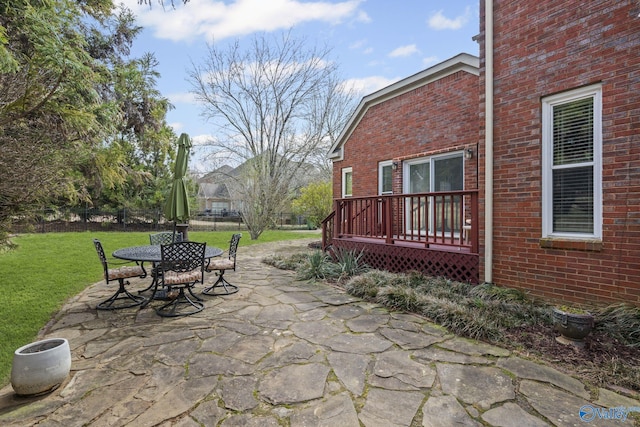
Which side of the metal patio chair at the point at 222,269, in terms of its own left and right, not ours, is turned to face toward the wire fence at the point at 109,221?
right

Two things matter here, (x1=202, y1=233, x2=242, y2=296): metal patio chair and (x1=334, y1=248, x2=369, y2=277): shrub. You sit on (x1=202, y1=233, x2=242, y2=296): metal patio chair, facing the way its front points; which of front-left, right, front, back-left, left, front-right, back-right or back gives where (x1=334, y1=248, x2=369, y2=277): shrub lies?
back

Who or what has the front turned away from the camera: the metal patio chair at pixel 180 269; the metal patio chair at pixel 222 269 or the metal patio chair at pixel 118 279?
the metal patio chair at pixel 180 269

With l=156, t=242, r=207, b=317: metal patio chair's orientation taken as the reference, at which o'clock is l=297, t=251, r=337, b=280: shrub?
The shrub is roughly at 2 o'clock from the metal patio chair.

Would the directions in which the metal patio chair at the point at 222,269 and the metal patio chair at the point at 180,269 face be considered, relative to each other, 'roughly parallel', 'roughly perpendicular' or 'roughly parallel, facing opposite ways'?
roughly perpendicular

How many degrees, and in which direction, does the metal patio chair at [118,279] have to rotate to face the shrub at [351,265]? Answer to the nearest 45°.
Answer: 0° — it already faces it

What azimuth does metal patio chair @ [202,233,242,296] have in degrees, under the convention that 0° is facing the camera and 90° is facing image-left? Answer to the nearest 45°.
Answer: approximately 90°

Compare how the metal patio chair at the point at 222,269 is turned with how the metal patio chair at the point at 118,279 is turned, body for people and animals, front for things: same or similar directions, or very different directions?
very different directions

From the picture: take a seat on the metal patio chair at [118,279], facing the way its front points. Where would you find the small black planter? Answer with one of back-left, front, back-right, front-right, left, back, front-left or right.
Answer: front-right

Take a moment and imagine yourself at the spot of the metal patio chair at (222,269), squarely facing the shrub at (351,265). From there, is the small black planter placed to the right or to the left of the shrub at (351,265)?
right

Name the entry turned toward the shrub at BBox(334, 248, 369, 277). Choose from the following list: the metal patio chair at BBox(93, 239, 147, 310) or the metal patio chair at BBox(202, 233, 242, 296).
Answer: the metal patio chair at BBox(93, 239, 147, 310)

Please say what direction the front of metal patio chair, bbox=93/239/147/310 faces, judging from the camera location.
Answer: facing to the right of the viewer

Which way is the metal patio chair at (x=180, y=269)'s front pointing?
away from the camera

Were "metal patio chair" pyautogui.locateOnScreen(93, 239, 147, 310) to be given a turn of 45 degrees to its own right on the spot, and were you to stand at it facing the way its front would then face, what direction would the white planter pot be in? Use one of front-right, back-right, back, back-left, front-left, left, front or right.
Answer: front-right

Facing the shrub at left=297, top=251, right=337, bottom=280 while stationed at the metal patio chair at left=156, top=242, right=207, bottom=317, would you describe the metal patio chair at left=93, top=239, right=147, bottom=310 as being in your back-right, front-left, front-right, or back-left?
back-left

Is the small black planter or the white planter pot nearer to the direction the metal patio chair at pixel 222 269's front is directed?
the white planter pot

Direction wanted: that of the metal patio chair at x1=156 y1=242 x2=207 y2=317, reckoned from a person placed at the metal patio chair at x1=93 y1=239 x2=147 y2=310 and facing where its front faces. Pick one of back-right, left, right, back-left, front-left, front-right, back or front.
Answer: front-right

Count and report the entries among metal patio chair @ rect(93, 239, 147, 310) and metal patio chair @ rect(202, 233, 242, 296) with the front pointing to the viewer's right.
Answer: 1

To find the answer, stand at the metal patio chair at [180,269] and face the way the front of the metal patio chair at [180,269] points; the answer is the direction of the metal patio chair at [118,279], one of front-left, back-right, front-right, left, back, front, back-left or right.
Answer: front-left
